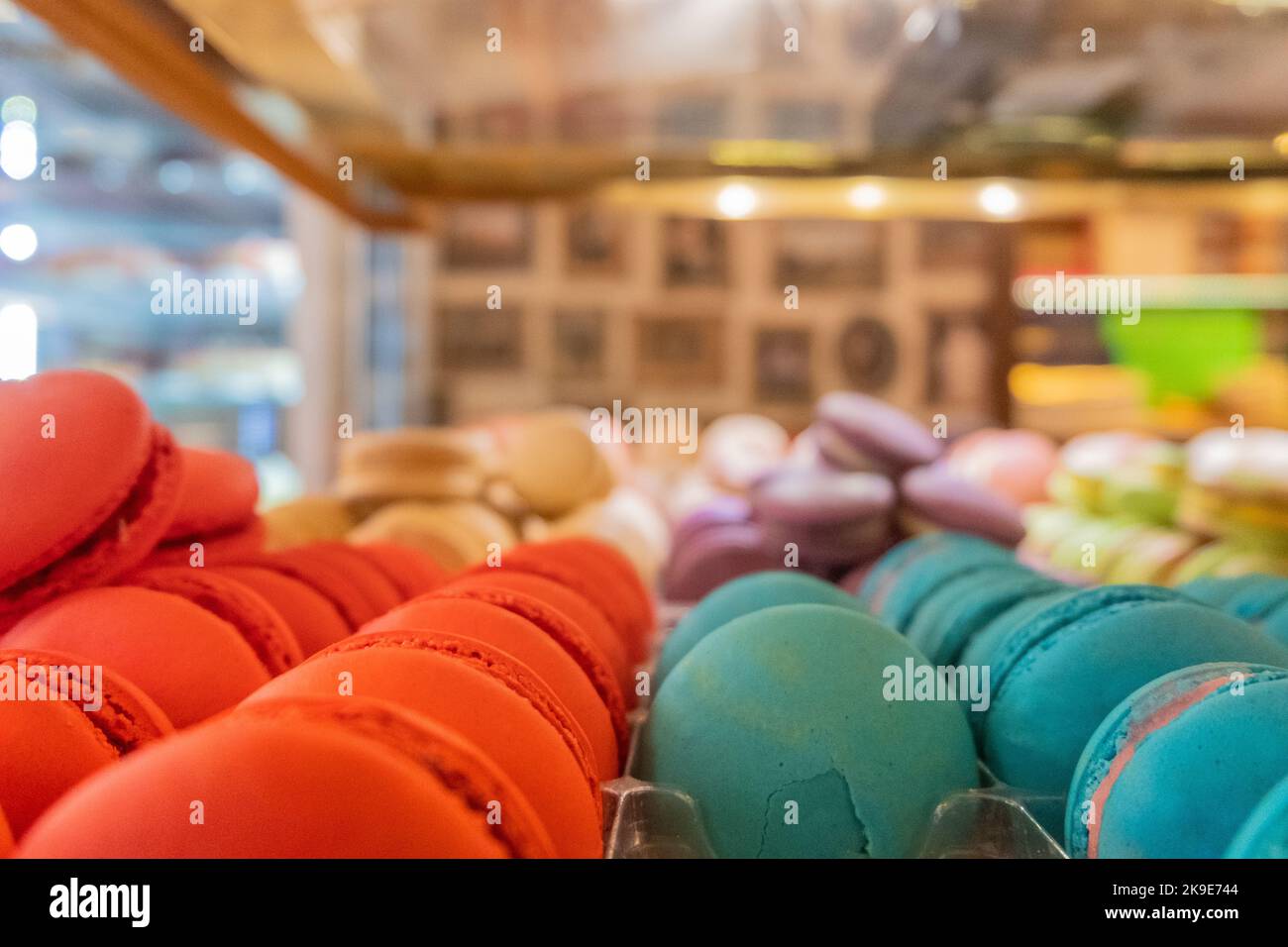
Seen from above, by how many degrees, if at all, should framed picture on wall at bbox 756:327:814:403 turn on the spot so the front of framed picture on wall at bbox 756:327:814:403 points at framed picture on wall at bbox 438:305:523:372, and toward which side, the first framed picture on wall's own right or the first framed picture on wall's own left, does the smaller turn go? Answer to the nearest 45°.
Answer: approximately 90° to the first framed picture on wall's own right

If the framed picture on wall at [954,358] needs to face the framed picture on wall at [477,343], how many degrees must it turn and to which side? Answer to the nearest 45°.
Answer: approximately 90° to its right

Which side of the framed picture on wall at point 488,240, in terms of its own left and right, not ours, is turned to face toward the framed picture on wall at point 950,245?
left

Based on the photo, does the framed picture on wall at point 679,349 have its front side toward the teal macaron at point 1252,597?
yes

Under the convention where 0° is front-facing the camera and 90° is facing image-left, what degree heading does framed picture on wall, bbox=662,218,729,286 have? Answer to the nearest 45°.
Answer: approximately 0°

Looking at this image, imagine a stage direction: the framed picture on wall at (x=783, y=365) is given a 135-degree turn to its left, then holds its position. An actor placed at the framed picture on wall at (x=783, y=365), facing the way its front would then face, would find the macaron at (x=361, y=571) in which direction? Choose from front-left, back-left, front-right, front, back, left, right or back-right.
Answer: back-right

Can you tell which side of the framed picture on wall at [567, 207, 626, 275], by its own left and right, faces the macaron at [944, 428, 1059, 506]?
front

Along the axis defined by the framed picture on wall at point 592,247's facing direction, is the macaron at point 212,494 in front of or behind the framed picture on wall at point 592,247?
in front

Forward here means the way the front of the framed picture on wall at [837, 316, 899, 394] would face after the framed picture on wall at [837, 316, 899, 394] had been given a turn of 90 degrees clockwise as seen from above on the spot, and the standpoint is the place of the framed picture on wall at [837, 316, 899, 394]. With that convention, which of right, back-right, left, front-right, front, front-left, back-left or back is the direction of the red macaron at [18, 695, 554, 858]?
left

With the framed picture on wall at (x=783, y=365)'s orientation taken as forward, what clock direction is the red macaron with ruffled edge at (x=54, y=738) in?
The red macaron with ruffled edge is roughly at 12 o'clock from the framed picture on wall.

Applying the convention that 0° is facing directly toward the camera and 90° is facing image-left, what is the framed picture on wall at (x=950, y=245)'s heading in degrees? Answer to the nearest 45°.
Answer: approximately 0°
